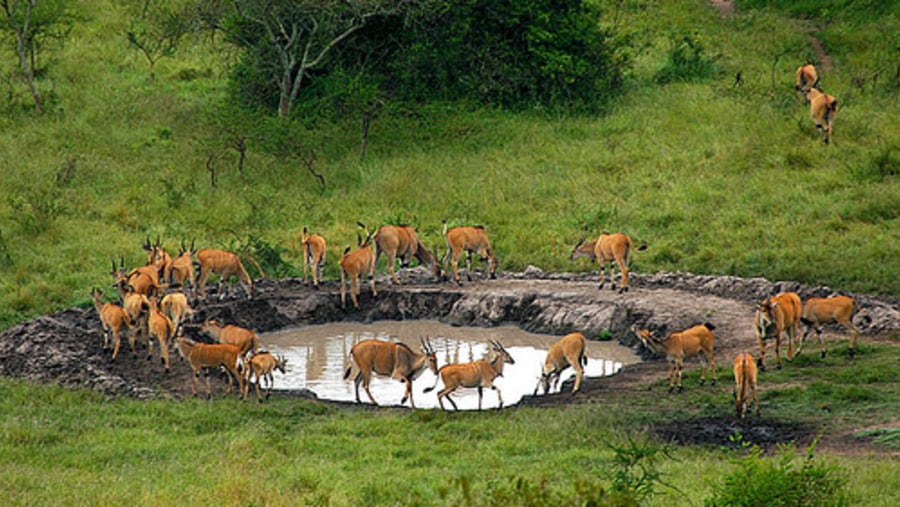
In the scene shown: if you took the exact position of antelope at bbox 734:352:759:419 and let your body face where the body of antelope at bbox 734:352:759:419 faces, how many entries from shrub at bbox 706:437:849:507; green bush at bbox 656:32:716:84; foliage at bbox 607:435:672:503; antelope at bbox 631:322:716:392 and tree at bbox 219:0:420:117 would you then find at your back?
2

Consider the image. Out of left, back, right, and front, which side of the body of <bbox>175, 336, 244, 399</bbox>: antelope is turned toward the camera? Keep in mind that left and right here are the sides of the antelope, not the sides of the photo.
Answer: left

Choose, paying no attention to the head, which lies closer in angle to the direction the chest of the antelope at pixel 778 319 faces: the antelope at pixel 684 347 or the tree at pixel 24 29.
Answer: the antelope

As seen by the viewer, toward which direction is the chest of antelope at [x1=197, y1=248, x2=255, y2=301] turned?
to the viewer's right

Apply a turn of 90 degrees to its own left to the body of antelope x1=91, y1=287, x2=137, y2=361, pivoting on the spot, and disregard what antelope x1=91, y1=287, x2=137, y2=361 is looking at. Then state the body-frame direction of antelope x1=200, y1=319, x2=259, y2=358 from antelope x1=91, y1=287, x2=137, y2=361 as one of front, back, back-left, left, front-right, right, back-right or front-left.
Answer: left

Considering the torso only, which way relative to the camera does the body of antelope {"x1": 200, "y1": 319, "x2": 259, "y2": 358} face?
to the viewer's left

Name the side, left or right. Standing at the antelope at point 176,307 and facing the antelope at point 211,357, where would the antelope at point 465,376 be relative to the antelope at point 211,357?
left

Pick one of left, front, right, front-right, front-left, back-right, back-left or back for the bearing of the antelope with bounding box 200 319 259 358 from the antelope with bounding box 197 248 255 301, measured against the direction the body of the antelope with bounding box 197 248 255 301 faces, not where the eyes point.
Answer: right

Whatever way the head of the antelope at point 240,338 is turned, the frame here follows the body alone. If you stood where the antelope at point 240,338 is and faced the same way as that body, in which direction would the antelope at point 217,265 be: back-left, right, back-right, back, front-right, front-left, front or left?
right
